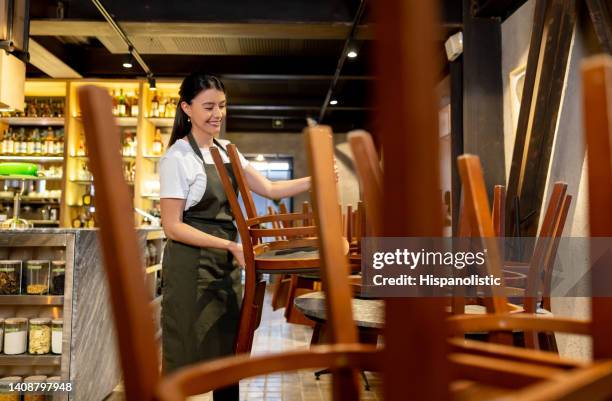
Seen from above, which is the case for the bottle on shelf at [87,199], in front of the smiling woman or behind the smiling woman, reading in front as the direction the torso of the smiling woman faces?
behind

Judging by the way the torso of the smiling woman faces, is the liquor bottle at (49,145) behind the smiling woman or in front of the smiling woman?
behind

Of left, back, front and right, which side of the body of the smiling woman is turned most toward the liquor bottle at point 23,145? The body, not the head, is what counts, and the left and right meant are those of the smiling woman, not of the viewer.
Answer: back

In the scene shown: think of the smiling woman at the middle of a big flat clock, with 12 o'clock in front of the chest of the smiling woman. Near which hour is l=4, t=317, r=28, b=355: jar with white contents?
The jar with white contents is roughly at 6 o'clock from the smiling woman.

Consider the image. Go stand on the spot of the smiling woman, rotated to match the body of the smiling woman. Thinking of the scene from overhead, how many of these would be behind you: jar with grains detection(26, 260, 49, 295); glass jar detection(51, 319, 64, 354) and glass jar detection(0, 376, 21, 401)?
3

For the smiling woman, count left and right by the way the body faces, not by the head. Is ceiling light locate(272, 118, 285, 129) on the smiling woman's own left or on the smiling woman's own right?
on the smiling woman's own left

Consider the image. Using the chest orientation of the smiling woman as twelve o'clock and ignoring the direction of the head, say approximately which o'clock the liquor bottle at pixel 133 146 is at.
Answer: The liquor bottle is roughly at 7 o'clock from the smiling woman.

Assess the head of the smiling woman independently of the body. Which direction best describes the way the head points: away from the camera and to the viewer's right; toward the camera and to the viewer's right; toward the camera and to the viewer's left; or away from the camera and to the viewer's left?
toward the camera and to the viewer's right

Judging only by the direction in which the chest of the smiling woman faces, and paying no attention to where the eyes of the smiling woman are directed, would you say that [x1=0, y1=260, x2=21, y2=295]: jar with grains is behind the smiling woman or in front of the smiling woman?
behind

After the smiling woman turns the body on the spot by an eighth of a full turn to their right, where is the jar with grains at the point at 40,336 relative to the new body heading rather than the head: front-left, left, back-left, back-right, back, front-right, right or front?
back-right

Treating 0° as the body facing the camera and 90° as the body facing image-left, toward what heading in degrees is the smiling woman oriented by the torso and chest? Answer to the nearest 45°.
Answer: approximately 315°

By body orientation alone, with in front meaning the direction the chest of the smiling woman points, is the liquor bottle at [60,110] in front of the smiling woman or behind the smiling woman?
behind
